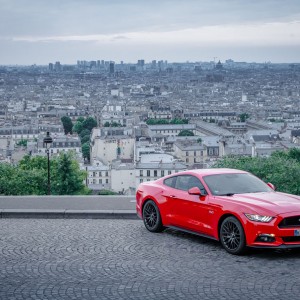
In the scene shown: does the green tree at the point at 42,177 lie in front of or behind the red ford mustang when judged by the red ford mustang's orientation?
behind

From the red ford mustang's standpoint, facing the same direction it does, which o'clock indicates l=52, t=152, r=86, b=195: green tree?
The green tree is roughly at 7 o'clock from the red ford mustang.

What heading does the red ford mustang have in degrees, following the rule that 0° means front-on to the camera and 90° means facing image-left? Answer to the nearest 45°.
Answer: approximately 315°
